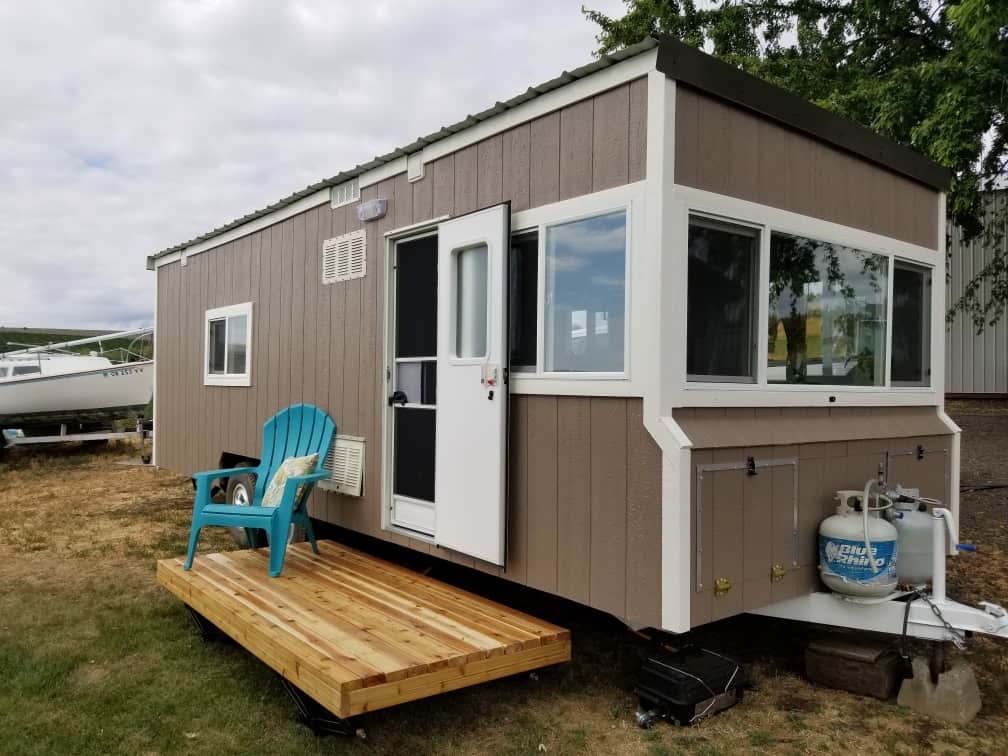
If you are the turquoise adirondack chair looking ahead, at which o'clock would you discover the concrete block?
The concrete block is roughly at 9 o'clock from the turquoise adirondack chair.

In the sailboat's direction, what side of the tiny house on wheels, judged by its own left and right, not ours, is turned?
back

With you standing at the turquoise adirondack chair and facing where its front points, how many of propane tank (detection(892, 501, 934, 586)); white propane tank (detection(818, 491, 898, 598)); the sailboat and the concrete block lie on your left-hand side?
3

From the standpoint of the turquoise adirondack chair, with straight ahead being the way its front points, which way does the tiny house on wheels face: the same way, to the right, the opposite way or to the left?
to the left

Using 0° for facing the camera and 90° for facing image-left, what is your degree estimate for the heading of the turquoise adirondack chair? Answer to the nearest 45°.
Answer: approximately 45°

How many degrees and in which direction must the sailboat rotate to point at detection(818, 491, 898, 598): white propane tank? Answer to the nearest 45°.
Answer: approximately 90° to its right

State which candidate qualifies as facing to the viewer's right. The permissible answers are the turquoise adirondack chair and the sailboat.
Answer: the sailboat

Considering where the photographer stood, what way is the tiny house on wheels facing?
facing the viewer and to the right of the viewer

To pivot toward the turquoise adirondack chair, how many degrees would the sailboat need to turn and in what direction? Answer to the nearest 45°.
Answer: approximately 90° to its right

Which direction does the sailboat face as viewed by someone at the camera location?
facing to the right of the viewer

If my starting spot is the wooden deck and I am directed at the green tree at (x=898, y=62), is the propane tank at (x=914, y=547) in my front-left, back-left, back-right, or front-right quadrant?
front-right
